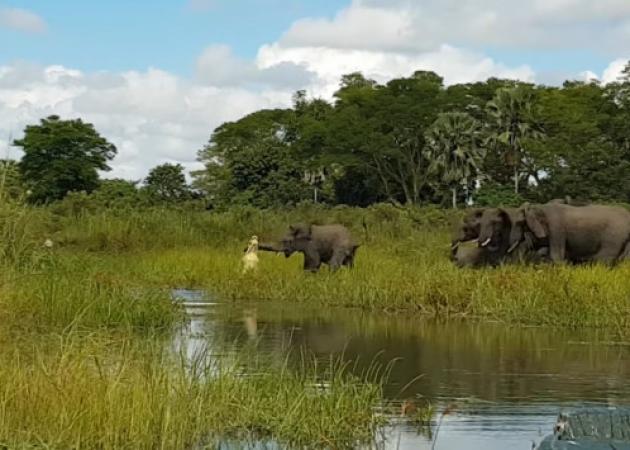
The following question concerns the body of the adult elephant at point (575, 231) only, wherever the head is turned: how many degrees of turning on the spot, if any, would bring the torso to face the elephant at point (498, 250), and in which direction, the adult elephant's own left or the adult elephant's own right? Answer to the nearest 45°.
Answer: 0° — it already faces it

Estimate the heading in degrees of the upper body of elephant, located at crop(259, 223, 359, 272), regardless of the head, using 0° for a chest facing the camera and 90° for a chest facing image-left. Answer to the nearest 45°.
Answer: approximately 90°

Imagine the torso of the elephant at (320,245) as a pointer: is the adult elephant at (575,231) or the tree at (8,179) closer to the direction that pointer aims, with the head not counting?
the tree

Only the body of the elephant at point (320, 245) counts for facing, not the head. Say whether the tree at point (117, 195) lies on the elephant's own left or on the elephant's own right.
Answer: on the elephant's own right

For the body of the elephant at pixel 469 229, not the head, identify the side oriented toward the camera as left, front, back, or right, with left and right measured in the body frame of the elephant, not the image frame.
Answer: left

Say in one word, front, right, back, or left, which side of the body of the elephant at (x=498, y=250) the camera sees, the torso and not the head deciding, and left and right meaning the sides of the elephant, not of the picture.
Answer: left

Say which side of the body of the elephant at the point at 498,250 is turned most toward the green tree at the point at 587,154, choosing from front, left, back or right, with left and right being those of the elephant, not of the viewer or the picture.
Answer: right

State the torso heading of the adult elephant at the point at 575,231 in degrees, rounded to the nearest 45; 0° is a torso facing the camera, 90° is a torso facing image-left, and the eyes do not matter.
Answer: approximately 90°

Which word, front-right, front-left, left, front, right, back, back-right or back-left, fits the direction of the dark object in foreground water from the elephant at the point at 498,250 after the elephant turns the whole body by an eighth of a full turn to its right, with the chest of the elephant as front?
back-left
